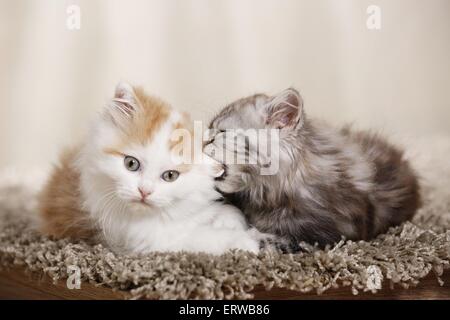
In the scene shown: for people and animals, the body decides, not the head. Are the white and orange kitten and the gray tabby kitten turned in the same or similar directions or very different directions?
very different directions

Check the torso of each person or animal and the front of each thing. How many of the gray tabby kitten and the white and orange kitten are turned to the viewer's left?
1

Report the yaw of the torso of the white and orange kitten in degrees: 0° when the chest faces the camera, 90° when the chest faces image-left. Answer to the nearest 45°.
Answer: approximately 315°

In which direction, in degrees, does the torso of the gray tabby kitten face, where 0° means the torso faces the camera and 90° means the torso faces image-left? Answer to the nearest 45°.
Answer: approximately 90°
